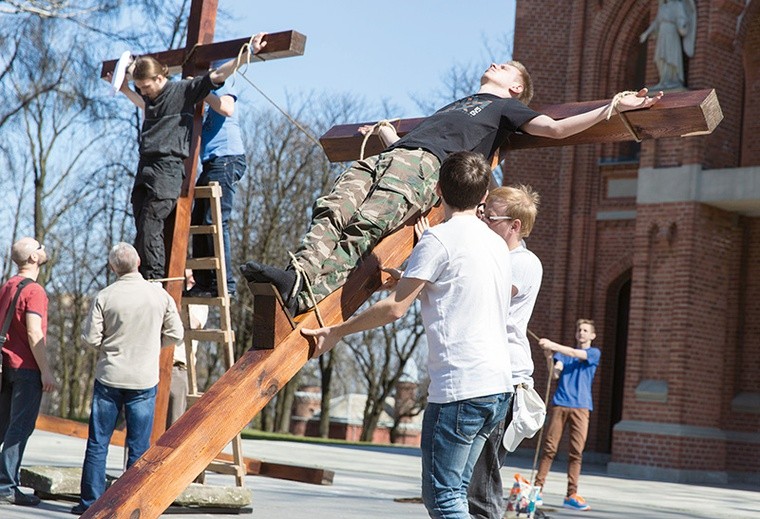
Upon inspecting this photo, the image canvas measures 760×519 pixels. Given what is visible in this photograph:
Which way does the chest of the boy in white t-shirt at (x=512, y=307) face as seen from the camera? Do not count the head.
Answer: to the viewer's left

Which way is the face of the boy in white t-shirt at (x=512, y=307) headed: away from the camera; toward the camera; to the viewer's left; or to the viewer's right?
to the viewer's left

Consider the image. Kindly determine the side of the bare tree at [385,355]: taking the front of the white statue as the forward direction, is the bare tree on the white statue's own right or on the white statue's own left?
on the white statue's own right

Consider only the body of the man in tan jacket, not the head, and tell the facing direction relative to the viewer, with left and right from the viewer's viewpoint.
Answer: facing away from the viewer

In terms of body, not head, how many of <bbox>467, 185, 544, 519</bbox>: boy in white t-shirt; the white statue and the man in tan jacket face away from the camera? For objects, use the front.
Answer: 1

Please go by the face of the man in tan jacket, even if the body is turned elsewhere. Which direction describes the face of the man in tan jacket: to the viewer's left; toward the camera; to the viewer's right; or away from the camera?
away from the camera

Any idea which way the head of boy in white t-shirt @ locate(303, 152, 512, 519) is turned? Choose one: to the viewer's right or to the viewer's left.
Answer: to the viewer's left

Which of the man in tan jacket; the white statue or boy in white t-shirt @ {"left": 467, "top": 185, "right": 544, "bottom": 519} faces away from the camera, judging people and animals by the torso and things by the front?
the man in tan jacket

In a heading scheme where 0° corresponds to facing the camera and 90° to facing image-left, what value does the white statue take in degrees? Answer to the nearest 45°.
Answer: approximately 45°

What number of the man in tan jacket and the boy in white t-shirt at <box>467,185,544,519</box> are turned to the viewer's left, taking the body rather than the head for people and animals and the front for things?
1

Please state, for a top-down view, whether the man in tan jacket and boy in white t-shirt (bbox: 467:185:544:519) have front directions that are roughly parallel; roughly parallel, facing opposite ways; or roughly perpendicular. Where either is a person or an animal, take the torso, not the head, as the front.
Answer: roughly perpendicular
